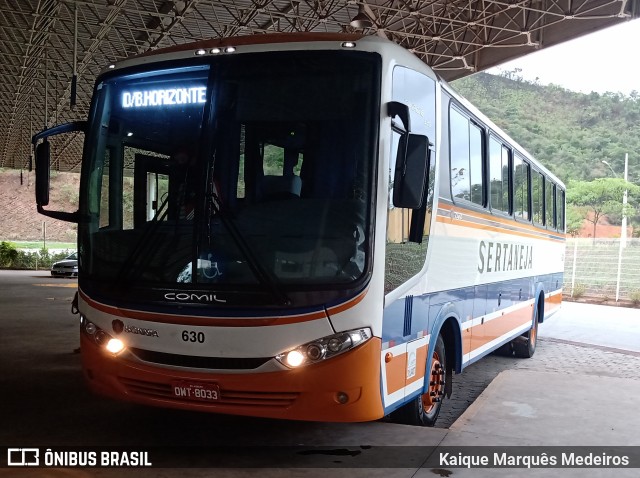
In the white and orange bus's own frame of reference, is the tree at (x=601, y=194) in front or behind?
behind

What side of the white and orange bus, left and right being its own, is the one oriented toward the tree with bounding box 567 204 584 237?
back

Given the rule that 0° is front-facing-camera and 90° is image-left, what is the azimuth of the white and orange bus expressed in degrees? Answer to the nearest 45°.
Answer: approximately 45°

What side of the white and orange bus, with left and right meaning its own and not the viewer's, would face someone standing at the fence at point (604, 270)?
back
